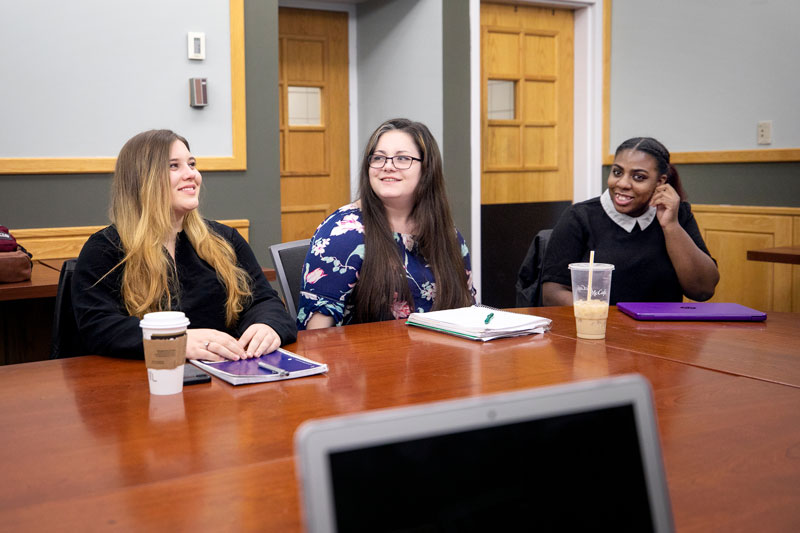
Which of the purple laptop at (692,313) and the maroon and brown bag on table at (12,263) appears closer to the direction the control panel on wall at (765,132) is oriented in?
the purple laptop

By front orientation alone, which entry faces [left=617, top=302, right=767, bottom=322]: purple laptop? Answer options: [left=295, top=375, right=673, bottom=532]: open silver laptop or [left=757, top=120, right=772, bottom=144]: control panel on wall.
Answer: the control panel on wall

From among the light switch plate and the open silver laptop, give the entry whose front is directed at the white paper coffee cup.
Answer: the light switch plate

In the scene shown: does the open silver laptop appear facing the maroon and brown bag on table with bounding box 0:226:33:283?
no

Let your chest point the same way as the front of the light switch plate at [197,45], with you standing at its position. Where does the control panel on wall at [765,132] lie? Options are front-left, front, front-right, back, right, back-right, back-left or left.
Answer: left

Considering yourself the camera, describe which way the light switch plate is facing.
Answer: facing the viewer

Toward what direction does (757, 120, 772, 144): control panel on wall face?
toward the camera
